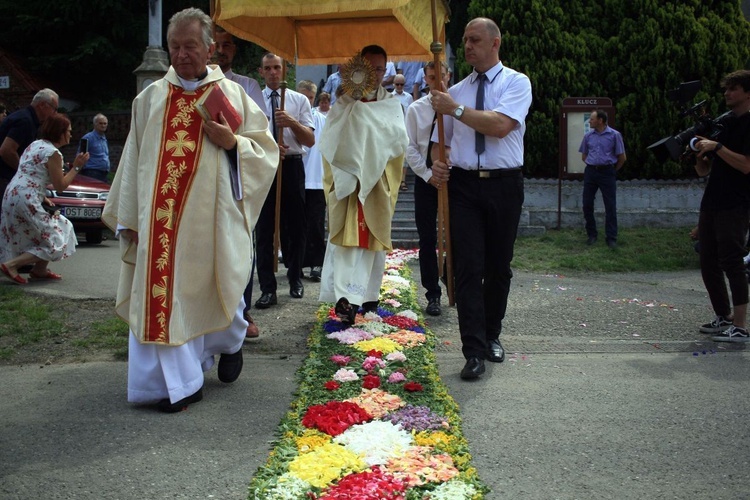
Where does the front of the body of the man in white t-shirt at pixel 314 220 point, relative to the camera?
toward the camera

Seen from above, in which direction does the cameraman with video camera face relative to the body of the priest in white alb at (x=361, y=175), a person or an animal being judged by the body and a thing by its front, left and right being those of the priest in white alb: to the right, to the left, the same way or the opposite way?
to the right

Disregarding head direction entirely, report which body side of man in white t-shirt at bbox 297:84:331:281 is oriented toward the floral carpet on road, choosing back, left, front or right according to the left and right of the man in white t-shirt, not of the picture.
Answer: front

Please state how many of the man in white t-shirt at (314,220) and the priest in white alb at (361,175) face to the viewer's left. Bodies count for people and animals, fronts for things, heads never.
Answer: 0

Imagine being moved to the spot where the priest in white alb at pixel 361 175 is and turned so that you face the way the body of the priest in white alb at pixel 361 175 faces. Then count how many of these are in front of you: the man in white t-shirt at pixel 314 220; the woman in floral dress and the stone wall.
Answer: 0

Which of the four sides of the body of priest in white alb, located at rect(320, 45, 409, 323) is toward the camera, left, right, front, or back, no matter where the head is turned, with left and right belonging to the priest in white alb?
front

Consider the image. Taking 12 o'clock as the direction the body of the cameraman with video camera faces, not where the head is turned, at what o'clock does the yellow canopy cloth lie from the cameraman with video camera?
The yellow canopy cloth is roughly at 12 o'clock from the cameraman with video camera.

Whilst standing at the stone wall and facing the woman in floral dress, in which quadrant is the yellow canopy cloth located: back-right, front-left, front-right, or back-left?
front-left

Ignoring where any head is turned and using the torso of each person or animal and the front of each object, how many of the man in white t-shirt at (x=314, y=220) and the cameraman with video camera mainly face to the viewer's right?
0

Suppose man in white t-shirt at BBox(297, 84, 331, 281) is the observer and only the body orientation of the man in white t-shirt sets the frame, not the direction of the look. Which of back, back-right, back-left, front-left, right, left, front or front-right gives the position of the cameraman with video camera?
front-left

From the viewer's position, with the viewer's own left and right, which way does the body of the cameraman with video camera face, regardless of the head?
facing to the left of the viewer

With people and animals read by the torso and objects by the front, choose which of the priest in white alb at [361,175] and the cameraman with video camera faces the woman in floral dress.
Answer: the cameraman with video camera

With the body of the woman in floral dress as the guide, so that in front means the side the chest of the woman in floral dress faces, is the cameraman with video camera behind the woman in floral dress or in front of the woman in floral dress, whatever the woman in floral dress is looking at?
in front

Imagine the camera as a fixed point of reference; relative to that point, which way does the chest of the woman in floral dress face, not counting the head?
to the viewer's right

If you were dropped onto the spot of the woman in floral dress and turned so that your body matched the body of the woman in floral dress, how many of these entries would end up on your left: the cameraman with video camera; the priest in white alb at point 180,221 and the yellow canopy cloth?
0

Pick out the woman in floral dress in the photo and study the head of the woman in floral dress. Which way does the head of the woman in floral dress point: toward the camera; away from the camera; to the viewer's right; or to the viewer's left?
to the viewer's right

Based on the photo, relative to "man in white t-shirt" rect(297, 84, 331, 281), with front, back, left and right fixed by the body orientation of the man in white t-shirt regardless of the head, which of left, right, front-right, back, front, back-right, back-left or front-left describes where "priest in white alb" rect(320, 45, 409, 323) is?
front

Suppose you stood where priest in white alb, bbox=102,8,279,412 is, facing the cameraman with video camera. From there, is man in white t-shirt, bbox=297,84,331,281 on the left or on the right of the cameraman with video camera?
left

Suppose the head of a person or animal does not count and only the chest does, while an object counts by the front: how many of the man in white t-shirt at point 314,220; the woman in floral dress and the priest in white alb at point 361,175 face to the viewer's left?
0
